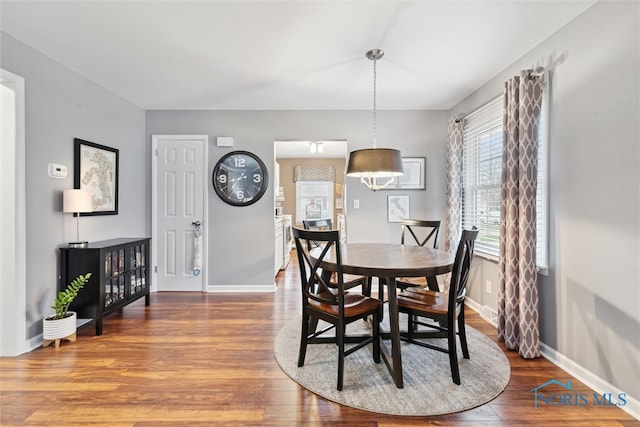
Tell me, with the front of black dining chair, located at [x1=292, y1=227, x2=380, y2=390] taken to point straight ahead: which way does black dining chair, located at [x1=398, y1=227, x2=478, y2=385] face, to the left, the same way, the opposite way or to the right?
to the left

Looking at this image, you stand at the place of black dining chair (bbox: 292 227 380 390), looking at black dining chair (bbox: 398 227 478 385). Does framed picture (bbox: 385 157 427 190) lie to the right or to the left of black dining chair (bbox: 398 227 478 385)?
left

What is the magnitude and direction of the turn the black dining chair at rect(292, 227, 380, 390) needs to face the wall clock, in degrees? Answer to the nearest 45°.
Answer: approximately 90° to its left

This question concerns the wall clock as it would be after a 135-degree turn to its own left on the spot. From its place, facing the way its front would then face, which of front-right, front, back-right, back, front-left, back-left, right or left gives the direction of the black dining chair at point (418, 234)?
right

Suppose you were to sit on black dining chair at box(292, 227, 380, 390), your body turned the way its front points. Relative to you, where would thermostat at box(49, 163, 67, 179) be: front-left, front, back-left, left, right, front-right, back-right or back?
back-left

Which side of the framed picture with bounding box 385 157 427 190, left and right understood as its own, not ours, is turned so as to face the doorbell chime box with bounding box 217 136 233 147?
right

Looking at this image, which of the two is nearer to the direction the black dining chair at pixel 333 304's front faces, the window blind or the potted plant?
the window blind

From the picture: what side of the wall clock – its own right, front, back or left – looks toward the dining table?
front

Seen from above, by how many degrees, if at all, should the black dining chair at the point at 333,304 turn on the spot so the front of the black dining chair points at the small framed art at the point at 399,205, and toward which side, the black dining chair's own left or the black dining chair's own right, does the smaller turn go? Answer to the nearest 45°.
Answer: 0° — it already faces it

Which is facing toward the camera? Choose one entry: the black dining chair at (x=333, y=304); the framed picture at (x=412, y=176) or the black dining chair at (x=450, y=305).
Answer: the framed picture

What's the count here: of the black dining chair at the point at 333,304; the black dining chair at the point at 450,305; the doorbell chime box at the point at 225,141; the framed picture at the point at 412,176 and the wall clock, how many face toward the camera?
3

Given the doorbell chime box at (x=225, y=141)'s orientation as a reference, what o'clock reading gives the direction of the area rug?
The area rug is roughly at 11 o'clock from the doorbell chime box.

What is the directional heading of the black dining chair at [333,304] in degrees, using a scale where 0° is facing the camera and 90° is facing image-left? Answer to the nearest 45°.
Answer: approximately 225°

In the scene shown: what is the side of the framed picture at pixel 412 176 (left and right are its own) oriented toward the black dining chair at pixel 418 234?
front

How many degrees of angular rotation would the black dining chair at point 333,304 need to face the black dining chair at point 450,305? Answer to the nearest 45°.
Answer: approximately 45° to its right

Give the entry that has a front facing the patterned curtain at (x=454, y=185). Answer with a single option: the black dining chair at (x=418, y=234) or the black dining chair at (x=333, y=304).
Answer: the black dining chair at (x=333, y=304)

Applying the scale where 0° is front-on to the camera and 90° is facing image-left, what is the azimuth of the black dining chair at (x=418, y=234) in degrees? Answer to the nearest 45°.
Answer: approximately 45°

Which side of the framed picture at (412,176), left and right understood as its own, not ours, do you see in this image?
front

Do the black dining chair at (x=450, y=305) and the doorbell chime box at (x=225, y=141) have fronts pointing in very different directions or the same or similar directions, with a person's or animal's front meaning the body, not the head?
very different directions

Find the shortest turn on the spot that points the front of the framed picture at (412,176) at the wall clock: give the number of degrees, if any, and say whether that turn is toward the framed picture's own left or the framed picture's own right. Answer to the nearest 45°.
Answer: approximately 90° to the framed picture's own right

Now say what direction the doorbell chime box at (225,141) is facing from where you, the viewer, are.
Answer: facing the viewer

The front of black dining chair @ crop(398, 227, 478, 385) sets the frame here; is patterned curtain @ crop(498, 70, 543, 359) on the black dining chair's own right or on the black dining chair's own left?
on the black dining chair's own right
